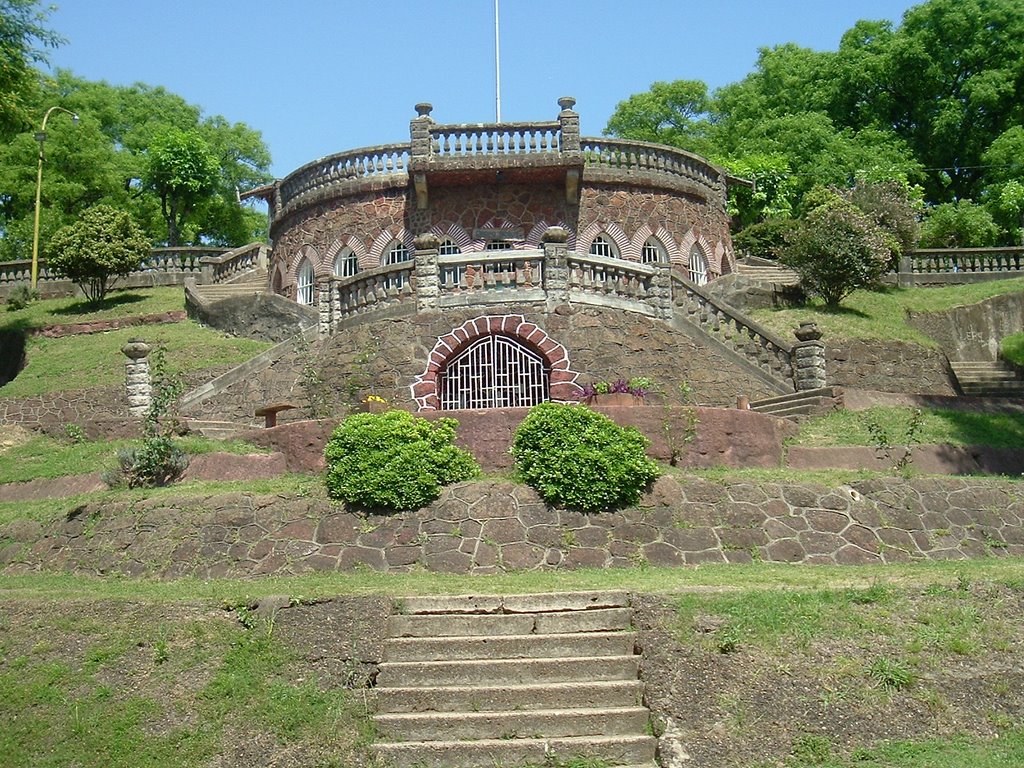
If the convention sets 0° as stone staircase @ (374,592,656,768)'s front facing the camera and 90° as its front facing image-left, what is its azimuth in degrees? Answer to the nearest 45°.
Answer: approximately 0°

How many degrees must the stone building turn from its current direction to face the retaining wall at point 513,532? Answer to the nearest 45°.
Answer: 0° — it already faces it

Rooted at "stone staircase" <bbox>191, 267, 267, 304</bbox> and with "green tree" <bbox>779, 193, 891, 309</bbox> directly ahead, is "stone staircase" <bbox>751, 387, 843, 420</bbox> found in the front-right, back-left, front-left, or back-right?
front-right

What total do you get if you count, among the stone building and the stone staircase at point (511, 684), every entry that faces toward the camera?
2

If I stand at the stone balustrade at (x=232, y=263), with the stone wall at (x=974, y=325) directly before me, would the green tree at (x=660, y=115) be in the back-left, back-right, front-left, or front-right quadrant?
front-left

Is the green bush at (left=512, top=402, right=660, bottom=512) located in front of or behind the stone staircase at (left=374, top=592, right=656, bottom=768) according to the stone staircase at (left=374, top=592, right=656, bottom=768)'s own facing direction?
behind

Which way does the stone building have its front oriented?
toward the camera
